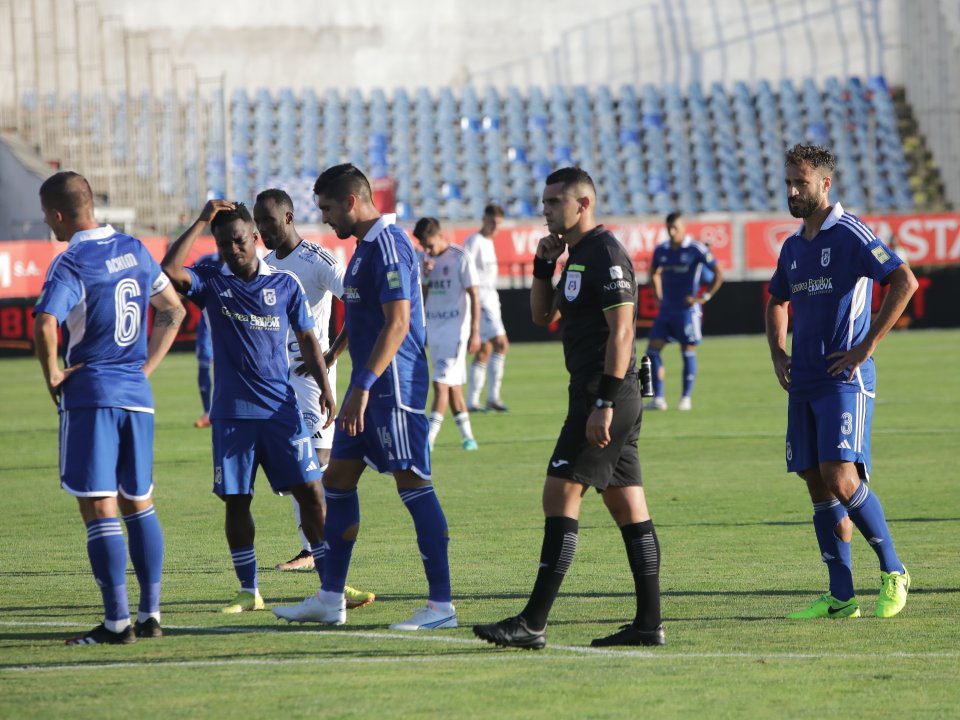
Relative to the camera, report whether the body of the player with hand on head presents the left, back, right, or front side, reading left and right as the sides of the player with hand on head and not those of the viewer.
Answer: front

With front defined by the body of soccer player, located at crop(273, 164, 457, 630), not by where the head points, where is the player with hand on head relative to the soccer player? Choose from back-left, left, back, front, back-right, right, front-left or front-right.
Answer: front-right

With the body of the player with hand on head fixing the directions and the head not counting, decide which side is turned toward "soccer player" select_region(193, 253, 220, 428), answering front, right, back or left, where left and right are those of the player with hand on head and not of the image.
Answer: back

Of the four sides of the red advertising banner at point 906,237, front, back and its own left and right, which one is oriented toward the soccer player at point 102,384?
front

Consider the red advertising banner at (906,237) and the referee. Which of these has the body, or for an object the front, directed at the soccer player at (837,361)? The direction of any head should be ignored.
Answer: the red advertising banner

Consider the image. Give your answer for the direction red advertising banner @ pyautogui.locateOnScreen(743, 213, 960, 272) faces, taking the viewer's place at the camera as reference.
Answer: facing the viewer

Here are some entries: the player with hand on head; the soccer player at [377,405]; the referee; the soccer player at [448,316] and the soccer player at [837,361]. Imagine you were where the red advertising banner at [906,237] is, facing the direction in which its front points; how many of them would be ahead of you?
5

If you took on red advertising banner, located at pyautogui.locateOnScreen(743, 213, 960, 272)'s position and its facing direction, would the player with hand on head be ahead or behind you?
ahead

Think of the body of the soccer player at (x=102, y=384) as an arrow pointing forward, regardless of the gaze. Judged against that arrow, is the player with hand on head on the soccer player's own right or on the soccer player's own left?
on the soccer player's own right

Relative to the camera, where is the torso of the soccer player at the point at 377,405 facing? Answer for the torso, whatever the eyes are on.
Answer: to the viewer's left

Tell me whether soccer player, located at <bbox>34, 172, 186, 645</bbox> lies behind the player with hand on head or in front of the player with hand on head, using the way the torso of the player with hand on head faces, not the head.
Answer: in front

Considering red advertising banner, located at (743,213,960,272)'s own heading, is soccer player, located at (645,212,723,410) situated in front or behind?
in front

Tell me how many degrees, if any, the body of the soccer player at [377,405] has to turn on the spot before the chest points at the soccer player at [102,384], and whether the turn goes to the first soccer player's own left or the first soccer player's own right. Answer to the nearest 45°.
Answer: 0° — they already face them
